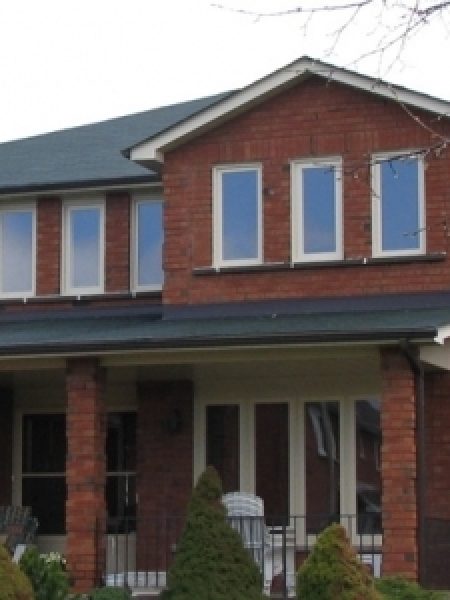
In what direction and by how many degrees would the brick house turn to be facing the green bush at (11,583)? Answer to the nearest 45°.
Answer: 0° — it already faces it

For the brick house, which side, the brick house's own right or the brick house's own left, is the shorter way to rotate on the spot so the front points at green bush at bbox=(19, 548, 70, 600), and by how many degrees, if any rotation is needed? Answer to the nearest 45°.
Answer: approximately 45° to the brick house's own right

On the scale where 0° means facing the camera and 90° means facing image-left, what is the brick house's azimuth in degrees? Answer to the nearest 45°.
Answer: approximately 0°

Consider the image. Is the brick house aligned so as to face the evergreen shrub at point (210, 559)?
yes
